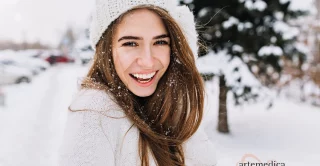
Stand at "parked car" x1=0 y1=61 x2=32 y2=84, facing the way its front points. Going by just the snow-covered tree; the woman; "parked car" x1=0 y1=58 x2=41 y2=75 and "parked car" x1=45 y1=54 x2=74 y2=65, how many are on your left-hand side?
2

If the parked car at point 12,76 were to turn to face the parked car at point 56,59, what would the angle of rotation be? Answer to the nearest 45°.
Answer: approximately 90° to its left

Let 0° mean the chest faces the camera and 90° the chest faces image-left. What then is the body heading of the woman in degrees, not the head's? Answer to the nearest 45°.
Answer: approximately 315°

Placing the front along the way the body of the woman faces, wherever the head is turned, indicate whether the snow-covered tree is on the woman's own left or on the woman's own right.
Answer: on the woman's own left

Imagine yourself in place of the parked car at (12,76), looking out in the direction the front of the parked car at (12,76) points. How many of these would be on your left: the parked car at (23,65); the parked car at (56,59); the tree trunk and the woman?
2
